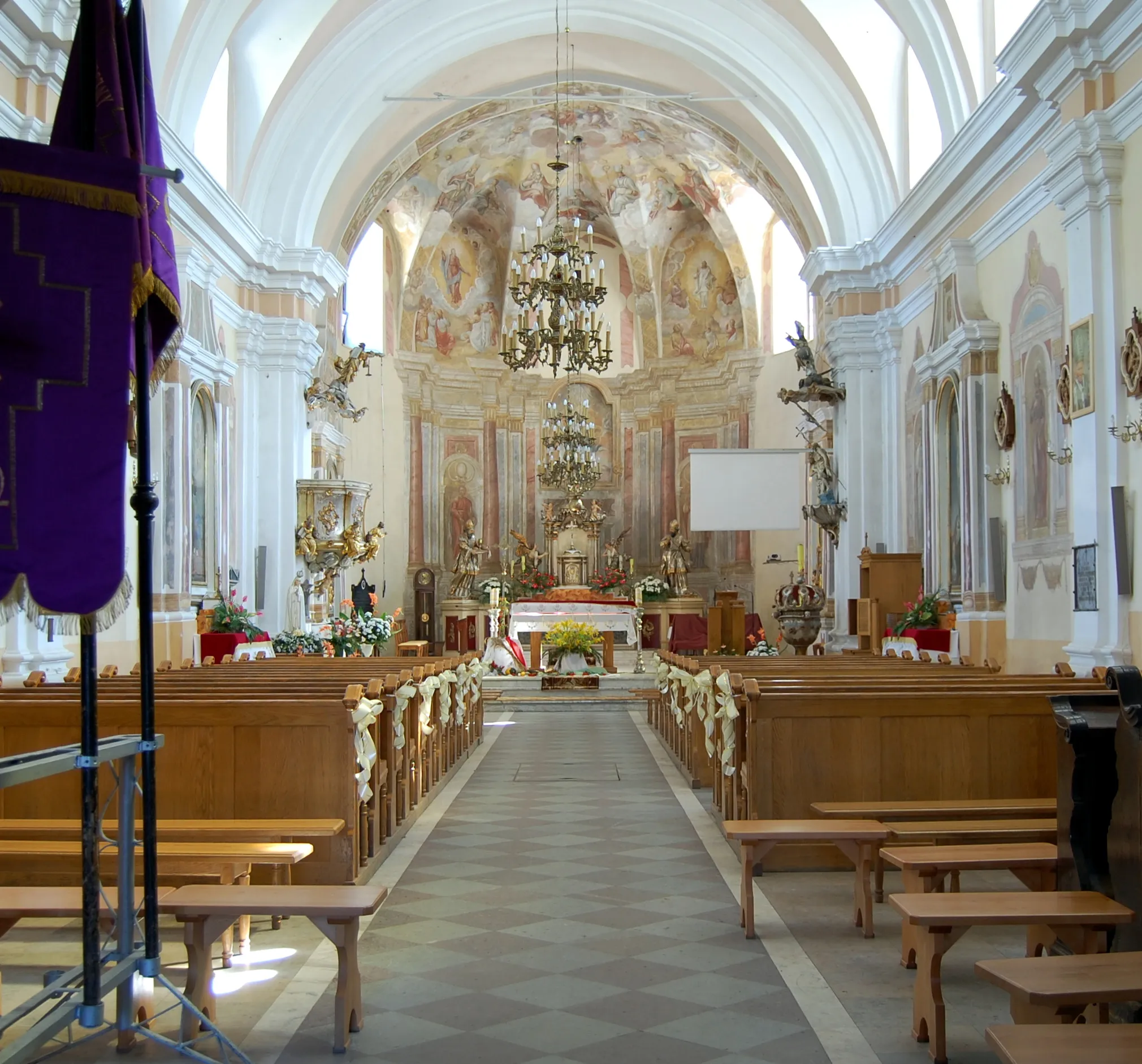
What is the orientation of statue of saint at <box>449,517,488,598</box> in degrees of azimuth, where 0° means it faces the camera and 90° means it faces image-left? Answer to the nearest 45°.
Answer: approximately 315°

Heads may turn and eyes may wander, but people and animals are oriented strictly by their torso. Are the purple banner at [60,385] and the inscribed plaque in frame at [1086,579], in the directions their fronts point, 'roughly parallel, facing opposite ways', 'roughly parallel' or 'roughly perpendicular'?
roughly perpendicular

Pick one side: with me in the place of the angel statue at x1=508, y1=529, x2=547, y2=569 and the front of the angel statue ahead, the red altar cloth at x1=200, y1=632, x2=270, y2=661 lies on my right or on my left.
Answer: on my right

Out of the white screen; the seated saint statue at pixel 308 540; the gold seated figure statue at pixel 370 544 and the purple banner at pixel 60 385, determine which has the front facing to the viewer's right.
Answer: the gold seated figure statue at pixel 370 544

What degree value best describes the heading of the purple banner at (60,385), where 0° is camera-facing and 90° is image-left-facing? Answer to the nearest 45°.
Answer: approximately 0°

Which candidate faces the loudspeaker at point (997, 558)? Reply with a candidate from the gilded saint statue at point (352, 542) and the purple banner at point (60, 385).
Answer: the gilded saint statue

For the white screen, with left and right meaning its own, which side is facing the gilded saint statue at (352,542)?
right

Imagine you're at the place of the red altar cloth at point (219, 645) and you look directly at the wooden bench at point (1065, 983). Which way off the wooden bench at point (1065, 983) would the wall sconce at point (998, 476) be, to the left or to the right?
left

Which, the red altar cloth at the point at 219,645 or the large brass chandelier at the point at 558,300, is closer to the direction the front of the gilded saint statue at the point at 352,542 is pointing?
the large brass chandelier

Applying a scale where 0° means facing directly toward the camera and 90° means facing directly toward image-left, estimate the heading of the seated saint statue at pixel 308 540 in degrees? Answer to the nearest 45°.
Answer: approximately 0°

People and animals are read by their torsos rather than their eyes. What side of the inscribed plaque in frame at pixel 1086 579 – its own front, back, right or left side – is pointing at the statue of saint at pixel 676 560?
right
